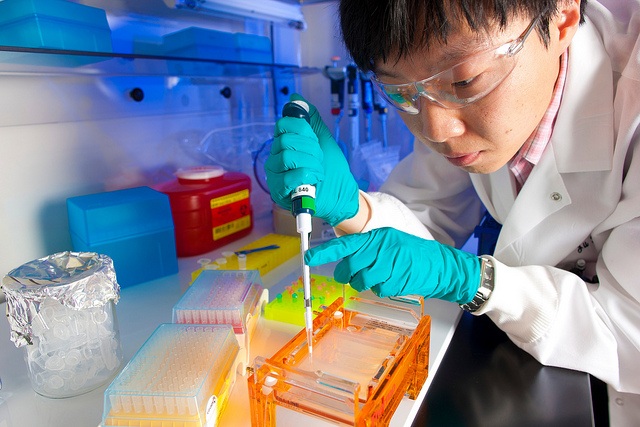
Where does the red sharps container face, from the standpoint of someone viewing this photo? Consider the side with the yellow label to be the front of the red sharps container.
facing the viewer and to the right of the viewer

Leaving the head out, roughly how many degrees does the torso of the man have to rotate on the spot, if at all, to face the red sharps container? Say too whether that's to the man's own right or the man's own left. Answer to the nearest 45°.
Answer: approximately 45° to the man's own right

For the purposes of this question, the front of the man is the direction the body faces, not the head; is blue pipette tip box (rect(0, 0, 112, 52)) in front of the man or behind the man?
in front

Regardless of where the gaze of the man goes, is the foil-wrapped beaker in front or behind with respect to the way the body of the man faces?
in front

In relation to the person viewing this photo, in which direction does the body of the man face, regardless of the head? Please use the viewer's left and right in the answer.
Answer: facing the viewer and to the left of the viewer

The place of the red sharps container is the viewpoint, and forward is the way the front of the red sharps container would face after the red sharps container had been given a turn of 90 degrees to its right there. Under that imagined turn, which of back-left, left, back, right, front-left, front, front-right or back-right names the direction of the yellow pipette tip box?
front-left

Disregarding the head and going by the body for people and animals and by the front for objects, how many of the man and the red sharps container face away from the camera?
0

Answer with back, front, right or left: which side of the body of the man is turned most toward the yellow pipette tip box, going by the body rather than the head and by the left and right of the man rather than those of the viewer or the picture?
front

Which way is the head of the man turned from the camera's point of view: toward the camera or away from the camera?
toward the camera

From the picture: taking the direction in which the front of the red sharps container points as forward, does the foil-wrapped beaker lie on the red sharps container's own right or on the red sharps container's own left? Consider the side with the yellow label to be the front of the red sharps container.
on the red sharps container's own right
